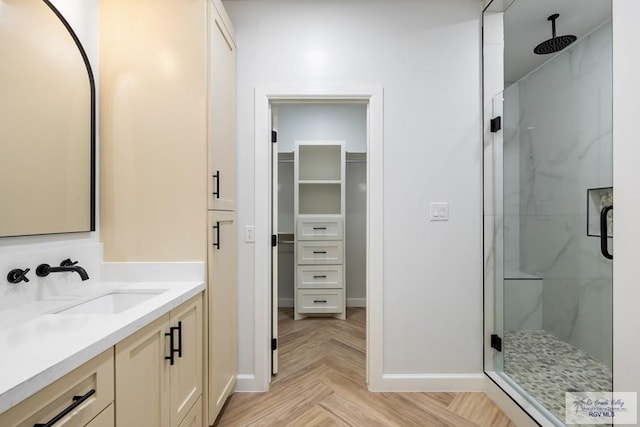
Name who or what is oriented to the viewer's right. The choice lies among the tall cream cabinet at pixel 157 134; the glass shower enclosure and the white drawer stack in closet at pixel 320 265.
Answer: the tall cream cabinet

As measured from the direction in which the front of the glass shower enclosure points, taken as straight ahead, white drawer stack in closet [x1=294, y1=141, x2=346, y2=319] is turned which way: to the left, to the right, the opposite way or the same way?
to the left

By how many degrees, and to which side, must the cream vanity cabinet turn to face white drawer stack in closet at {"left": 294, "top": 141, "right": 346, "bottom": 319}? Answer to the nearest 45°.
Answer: approximately 90° to its left

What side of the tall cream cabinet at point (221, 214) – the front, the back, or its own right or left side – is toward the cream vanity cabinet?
right

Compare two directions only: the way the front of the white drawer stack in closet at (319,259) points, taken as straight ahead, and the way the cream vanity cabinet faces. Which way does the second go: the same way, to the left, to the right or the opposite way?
to the left

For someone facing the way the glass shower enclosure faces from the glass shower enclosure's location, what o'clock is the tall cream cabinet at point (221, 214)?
The tall cream cabinet is roughly at 12 o'clock from the glass shower enclosure.

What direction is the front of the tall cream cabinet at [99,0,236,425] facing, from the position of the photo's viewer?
facing to the right of the viewer

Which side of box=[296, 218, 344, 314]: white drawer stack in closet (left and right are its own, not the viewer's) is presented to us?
front

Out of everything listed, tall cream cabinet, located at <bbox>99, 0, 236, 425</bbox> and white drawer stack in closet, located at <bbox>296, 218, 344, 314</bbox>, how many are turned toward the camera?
1

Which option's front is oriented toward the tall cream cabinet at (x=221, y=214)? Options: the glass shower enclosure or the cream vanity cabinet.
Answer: the glass shower enclosure

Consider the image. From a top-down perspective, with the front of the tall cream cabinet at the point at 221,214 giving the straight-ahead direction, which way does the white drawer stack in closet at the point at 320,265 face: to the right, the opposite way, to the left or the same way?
to the right

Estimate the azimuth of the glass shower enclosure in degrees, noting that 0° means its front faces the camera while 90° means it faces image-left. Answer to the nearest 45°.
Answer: approximately 45°

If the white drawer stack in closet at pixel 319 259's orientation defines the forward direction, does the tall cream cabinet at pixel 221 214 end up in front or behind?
in front
